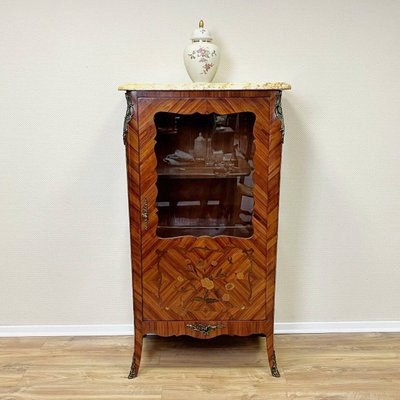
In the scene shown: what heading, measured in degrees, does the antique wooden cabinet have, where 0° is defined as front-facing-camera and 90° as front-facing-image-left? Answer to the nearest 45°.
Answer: approximately 0°
